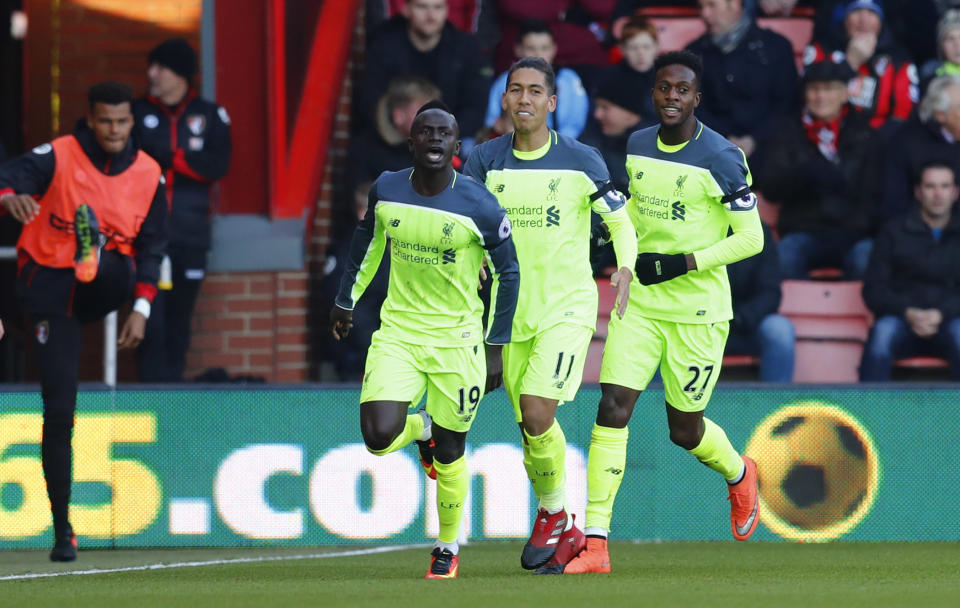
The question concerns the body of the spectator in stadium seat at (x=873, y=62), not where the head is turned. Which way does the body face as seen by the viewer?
toward the camera

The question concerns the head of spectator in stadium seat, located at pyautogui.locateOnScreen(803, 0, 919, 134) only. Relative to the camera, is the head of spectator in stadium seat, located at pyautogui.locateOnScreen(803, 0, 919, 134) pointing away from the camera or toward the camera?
toward the camera

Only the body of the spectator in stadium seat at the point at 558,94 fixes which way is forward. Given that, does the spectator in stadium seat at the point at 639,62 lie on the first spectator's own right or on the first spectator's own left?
on the first spectator's own left

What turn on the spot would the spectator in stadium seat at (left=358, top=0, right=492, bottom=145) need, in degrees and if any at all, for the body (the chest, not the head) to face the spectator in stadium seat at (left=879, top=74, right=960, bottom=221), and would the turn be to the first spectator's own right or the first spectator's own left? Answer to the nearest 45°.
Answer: approximately 90° to the first spectator's own left

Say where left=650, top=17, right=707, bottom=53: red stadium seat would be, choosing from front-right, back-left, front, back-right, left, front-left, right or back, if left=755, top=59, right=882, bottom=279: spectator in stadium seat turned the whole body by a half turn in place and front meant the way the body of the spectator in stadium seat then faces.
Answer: front-left

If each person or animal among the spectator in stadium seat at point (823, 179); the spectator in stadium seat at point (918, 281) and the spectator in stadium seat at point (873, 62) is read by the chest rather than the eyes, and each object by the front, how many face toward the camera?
3

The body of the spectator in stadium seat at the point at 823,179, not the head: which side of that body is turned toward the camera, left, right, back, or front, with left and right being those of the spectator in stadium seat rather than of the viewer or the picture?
front

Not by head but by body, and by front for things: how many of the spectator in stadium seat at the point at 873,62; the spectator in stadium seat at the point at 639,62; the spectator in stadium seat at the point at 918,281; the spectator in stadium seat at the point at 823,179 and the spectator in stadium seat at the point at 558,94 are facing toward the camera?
5

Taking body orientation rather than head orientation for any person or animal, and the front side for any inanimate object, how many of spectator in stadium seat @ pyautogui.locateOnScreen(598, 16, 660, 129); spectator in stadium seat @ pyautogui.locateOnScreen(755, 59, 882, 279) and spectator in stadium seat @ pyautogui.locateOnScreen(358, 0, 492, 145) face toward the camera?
3

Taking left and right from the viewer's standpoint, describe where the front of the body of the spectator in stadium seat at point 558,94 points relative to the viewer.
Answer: facing the viewer

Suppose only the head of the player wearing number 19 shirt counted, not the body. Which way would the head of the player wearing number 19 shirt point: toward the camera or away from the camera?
toward the camera

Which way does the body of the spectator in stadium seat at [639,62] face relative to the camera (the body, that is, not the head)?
toward the camera
